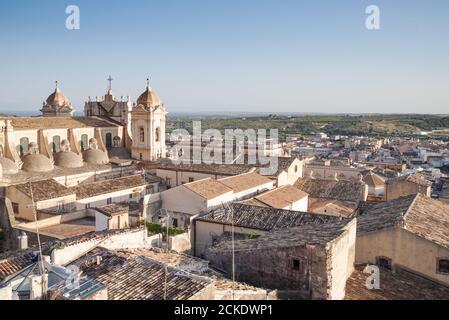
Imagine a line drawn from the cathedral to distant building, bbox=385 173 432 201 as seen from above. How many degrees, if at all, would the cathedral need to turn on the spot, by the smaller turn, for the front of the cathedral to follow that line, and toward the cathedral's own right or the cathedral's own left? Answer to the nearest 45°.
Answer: approximately 90° to the cathedral's own right

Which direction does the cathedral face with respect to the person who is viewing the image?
facing away from the viewer and to the right of the viewer
